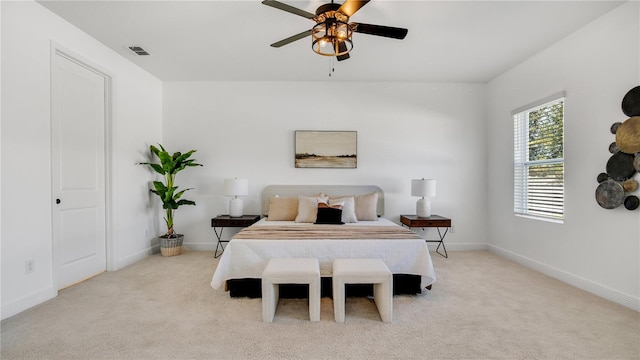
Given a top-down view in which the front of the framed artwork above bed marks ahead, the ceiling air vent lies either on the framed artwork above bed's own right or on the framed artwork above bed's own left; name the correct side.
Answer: on the framed artwork above bed's own right

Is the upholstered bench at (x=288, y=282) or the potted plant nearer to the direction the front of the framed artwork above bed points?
the upholstered bench

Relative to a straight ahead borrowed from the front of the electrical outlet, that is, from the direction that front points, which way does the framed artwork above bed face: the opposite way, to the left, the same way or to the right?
to the right

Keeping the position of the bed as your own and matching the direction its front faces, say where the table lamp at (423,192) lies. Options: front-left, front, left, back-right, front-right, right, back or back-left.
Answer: back-left

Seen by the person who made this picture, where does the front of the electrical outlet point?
facing the viewer and to the right of the viewer

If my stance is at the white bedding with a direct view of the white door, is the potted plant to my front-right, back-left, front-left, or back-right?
front-right

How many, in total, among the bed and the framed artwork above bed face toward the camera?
2

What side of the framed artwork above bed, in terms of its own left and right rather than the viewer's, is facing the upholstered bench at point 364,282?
front

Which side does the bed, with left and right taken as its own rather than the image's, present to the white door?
right

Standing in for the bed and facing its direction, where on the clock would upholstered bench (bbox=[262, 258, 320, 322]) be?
The upholstered bench is roughly at 1 o'clock from the bed.

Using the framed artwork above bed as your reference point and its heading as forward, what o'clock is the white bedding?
The white bedding is roughly at 12 o'clock from the framed artwork above bed.

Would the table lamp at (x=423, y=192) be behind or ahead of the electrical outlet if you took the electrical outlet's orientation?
ahead

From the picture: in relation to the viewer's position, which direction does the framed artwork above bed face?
facing the viewer

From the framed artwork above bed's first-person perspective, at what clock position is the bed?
The bed is roughly at 12 o'clock from the framed artwork above bed.

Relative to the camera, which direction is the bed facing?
toward the camera

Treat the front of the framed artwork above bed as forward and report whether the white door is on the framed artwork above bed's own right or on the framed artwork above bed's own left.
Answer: on the framed artwork above bed's own right

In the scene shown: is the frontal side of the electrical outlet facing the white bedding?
yes
